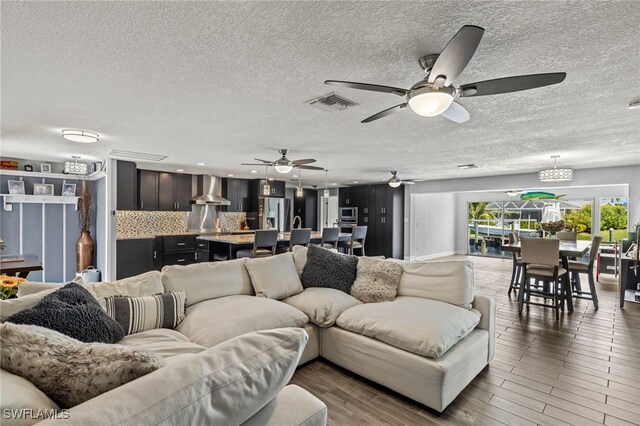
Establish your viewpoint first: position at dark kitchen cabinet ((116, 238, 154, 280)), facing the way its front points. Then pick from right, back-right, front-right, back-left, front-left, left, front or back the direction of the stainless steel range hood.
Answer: left

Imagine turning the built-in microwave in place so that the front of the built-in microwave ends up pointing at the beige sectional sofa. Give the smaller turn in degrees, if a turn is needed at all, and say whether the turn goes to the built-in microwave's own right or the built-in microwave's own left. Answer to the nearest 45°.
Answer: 0° — it already faces it

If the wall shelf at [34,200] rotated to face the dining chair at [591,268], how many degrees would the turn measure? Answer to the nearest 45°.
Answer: approximately 45° to its left

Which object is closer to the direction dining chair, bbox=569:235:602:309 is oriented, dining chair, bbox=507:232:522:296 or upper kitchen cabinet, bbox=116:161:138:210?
the dining chair

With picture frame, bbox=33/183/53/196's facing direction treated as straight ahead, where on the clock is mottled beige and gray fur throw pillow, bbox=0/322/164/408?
The mottled beige and gray fur throw pillow is roughly at 12 o'clock from the picture frame.

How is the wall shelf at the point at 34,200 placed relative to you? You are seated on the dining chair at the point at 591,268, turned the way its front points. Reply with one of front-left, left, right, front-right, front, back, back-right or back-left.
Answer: front-left

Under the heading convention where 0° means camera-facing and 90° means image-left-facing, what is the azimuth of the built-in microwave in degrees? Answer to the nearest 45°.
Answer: approximately 0°

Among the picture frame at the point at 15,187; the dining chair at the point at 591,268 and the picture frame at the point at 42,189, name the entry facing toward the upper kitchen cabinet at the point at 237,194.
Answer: the dining chair

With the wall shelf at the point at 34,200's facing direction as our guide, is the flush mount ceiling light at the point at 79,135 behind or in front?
in front

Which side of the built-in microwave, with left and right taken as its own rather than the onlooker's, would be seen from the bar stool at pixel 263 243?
front

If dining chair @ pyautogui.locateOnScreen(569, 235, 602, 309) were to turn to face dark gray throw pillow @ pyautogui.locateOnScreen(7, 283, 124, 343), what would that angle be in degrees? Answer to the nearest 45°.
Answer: approximately 90° to its left

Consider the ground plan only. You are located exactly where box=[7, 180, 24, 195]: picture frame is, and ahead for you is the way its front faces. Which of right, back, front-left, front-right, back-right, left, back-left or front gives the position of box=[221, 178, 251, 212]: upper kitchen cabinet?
left

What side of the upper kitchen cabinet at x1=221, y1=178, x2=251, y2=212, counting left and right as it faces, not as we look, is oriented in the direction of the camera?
front
